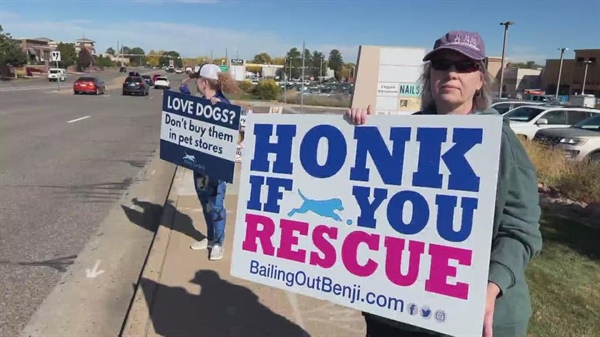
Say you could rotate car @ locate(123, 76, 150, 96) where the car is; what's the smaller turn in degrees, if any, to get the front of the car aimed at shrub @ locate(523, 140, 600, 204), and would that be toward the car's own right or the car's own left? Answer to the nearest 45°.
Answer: approximately 180°

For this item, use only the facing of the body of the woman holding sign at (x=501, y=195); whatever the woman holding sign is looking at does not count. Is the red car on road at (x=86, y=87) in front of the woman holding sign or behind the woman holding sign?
behind

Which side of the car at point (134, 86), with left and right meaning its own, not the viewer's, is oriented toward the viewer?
back

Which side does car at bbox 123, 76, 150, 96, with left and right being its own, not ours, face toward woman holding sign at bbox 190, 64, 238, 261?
back

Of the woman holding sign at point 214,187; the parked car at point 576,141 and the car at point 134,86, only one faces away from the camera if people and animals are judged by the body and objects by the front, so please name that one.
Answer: the car at point 134,86

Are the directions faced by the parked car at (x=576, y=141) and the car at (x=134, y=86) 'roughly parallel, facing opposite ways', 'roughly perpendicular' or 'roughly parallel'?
roughly perpendicular

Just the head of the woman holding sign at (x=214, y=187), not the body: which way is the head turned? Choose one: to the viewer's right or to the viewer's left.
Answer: to the viewer's left

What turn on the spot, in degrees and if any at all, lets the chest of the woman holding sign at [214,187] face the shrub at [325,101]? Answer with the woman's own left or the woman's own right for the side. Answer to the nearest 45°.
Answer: approximately 135° to the woman's own right

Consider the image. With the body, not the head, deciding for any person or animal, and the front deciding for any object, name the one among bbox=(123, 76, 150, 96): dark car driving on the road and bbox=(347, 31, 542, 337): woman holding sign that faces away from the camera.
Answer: the dark car driving on the road

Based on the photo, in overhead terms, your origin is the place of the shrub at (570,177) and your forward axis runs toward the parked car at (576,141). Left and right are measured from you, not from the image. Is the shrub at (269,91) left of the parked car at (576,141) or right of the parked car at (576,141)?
left

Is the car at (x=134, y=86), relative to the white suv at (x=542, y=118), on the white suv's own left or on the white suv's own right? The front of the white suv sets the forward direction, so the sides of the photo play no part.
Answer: on the white suv's own right

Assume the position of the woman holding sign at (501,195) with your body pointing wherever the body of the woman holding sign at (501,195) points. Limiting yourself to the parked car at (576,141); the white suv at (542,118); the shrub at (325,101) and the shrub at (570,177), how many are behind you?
4

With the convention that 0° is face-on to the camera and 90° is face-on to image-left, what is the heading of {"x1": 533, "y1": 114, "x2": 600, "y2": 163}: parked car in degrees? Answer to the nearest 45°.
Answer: approximately 45°

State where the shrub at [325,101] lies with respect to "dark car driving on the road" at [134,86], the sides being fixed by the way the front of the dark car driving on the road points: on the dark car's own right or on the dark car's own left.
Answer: on the dark car's own right
